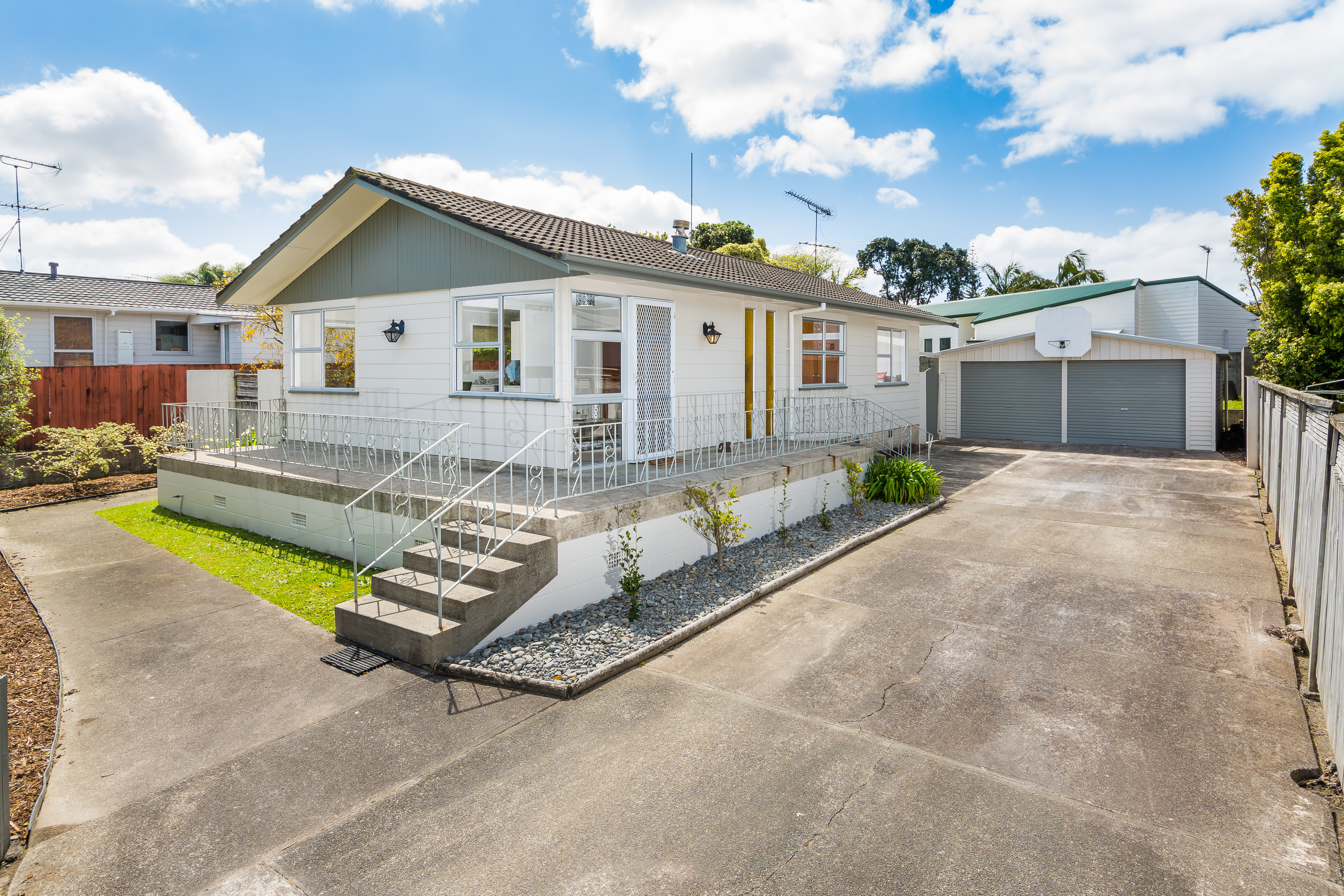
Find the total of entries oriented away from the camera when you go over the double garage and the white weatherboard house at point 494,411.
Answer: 0

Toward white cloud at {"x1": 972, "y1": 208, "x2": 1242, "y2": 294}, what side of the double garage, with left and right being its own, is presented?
back

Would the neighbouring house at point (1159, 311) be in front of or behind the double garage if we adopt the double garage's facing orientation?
behind

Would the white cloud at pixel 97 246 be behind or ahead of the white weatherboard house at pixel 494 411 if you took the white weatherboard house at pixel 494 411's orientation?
behind

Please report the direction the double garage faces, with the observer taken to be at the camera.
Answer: facing the viewer

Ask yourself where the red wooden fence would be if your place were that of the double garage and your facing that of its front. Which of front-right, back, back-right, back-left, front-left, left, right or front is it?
front-right

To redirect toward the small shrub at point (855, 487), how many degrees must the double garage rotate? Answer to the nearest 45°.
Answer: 0° — it already faces it

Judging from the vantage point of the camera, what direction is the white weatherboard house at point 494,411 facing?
facing the viewer and to the right of the viewer

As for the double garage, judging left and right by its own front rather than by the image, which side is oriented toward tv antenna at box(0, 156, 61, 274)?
right
